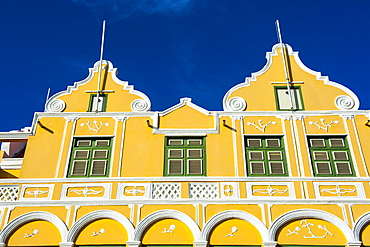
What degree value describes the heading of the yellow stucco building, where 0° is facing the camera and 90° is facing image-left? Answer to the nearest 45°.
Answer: approximately 0°
